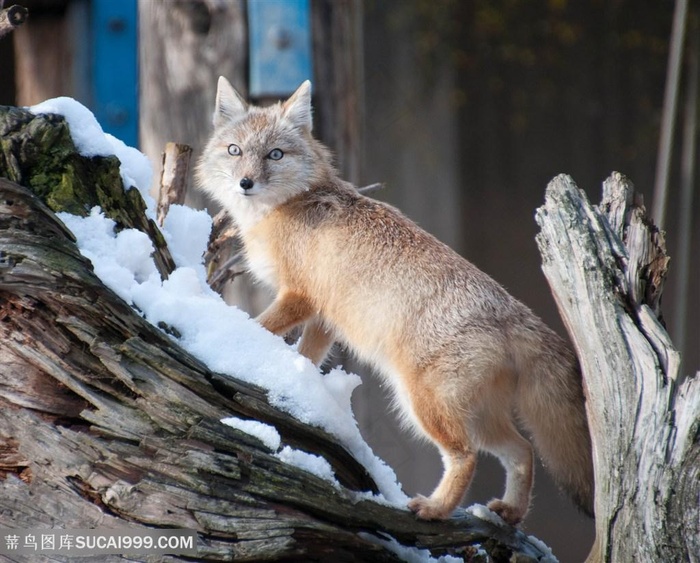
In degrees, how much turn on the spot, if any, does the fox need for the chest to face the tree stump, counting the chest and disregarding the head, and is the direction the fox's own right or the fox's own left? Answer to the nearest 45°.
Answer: approximately 135° to the fox's own left

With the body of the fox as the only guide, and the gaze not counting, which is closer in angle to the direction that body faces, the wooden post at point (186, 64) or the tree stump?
the wooden post

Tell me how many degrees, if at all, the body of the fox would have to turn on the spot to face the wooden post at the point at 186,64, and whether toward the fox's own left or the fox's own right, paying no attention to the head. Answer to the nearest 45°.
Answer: approximately 45° to the fox's own right

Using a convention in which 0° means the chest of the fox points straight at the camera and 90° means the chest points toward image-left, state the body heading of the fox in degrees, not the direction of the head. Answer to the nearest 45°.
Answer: approximately 90°
